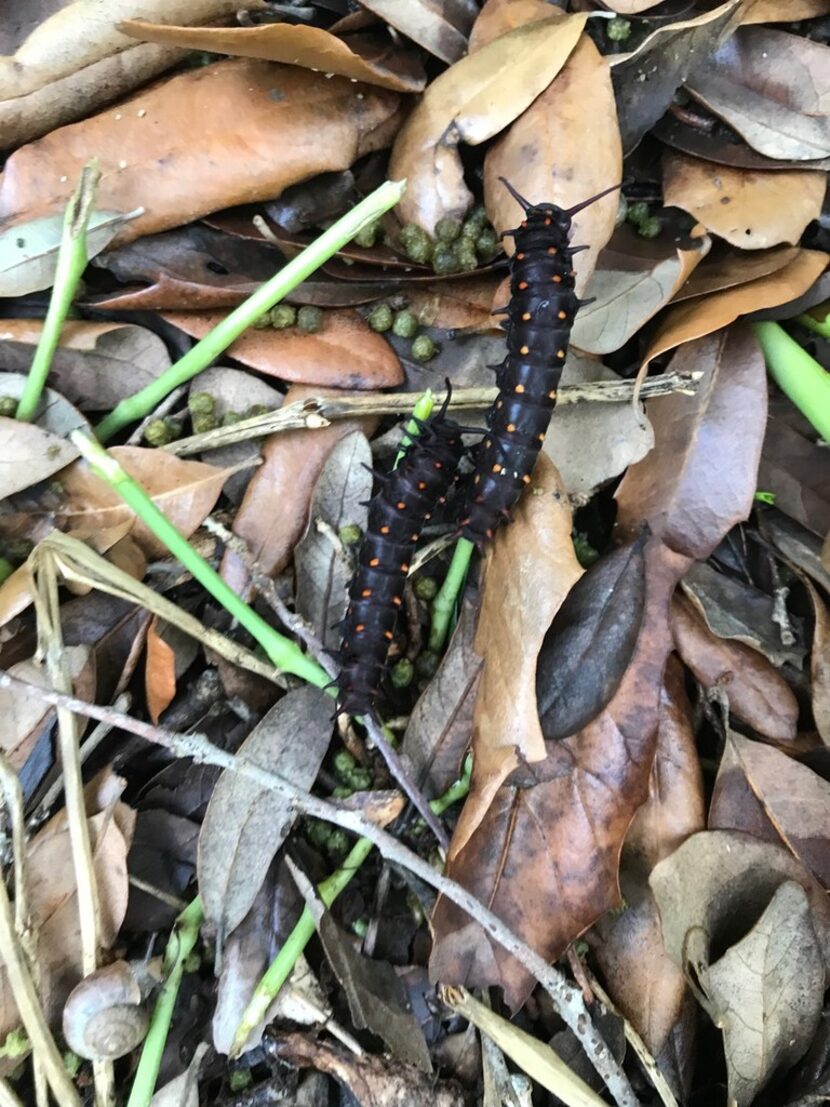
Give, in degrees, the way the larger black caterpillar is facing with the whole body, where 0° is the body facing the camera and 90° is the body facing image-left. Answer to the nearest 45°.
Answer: approximately 180°
